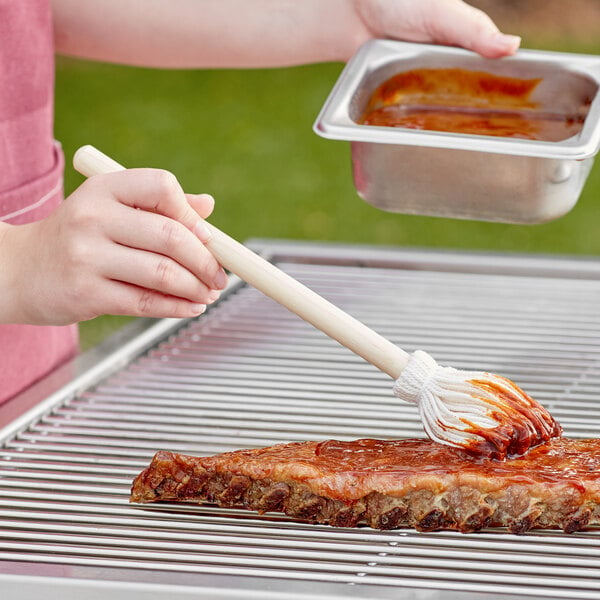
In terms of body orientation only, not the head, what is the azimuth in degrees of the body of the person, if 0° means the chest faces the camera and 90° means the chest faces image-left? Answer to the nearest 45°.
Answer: approximately 270°

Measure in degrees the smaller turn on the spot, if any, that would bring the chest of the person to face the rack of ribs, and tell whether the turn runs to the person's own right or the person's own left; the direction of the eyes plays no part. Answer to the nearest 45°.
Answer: approximately 45° to the person's own right
